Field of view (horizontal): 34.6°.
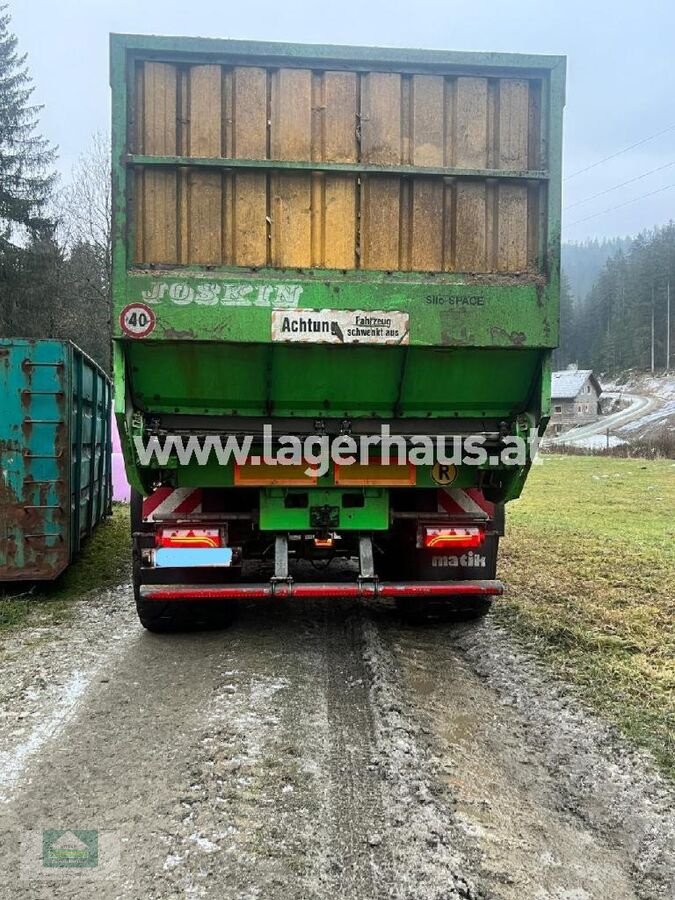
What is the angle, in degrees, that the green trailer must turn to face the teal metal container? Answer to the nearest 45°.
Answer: approximately 45° to its left

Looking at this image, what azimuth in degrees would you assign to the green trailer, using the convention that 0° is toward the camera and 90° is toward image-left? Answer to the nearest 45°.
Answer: approximately 180°
